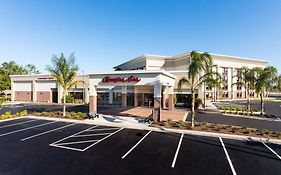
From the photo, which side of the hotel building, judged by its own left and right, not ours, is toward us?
front

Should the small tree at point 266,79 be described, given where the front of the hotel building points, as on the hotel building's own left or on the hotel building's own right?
on the hotel building's own left

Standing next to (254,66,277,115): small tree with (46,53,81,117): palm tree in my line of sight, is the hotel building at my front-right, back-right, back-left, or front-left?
front-right

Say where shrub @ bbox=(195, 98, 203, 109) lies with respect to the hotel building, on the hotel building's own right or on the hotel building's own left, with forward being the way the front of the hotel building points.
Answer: on the hotel building's own left
